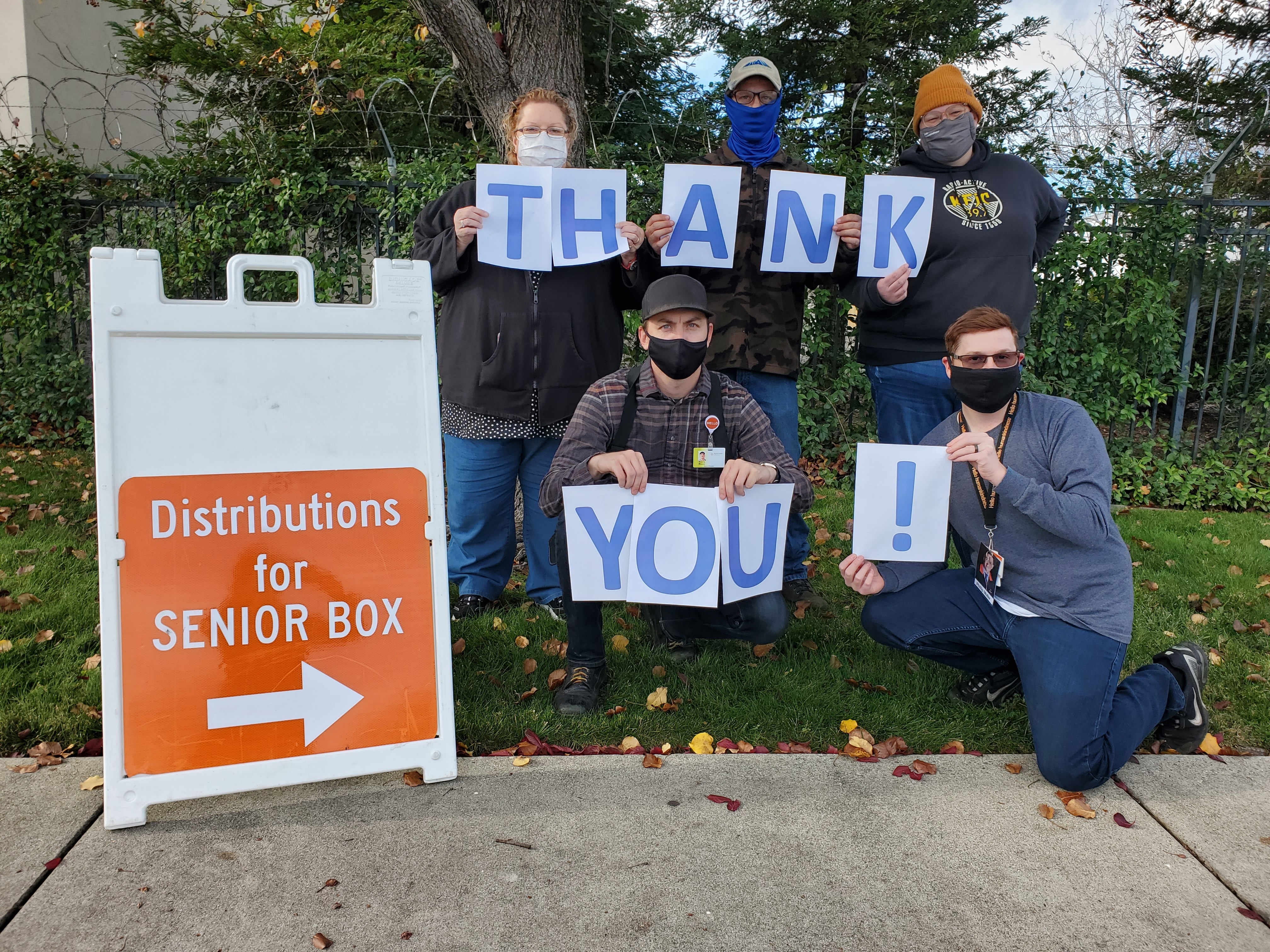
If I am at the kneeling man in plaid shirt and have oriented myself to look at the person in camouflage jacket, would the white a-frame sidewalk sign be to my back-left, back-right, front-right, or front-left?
back-left

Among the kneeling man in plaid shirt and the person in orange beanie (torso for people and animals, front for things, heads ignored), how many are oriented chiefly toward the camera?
2

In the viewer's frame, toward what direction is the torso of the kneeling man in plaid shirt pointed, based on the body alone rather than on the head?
toward the camera

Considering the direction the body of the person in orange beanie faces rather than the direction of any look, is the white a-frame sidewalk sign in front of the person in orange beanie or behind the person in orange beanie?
in front

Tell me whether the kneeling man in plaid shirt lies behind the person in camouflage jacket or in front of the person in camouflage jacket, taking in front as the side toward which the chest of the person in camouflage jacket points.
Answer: in front

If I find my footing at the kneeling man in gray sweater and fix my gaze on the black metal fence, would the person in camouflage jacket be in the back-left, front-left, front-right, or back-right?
front-left

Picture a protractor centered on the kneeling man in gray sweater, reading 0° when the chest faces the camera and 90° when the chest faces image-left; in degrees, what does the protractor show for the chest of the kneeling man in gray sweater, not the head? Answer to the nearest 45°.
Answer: approximately 45°

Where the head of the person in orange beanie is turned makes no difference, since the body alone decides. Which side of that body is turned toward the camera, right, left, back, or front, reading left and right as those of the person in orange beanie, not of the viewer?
front

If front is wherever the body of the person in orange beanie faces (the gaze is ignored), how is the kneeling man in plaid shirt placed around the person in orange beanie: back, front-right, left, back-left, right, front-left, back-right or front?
front-right

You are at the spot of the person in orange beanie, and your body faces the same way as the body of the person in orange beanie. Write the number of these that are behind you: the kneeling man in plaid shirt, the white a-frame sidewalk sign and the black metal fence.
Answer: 1

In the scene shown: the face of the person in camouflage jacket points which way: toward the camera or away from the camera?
toward the camera

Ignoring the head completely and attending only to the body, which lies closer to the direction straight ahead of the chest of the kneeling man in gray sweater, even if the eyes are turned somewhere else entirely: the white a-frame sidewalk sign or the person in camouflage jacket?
the white a-frame sidewalk sign

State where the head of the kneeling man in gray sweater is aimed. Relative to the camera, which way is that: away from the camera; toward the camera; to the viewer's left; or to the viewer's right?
toward the camera

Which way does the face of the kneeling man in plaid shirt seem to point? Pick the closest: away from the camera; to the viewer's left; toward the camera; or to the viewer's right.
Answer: toward the camera

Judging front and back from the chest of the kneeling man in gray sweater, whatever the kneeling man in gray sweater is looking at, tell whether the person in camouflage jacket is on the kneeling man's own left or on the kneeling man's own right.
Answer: on the kneeling man's own right
